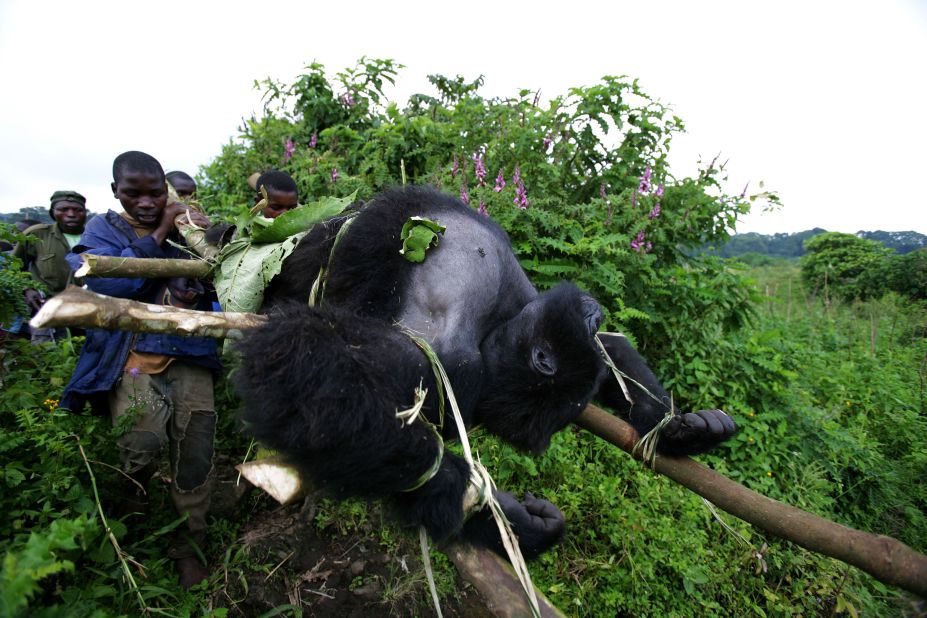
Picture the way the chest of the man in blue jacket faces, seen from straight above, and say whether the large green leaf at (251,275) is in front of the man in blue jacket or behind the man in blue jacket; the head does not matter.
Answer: in front

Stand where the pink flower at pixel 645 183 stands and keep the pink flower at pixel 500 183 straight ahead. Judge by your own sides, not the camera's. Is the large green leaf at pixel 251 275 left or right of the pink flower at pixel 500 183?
left

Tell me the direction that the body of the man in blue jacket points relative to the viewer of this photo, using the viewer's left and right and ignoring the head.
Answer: facing the viewer and to the right of the viewer

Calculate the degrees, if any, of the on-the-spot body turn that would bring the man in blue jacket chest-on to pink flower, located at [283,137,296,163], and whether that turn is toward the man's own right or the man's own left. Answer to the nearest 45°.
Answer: approximately 135° to the man's own left

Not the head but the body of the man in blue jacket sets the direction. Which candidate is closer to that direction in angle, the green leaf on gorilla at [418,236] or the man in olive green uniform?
the green leaf on gorilla

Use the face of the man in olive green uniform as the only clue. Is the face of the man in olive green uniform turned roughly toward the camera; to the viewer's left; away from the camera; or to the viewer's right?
toward the camera

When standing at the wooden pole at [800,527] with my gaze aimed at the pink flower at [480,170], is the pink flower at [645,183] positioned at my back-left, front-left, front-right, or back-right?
front-right

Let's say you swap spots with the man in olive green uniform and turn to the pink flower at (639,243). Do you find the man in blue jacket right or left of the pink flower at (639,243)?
right

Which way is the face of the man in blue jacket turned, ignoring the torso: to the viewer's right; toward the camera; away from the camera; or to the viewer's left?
toward the camera
